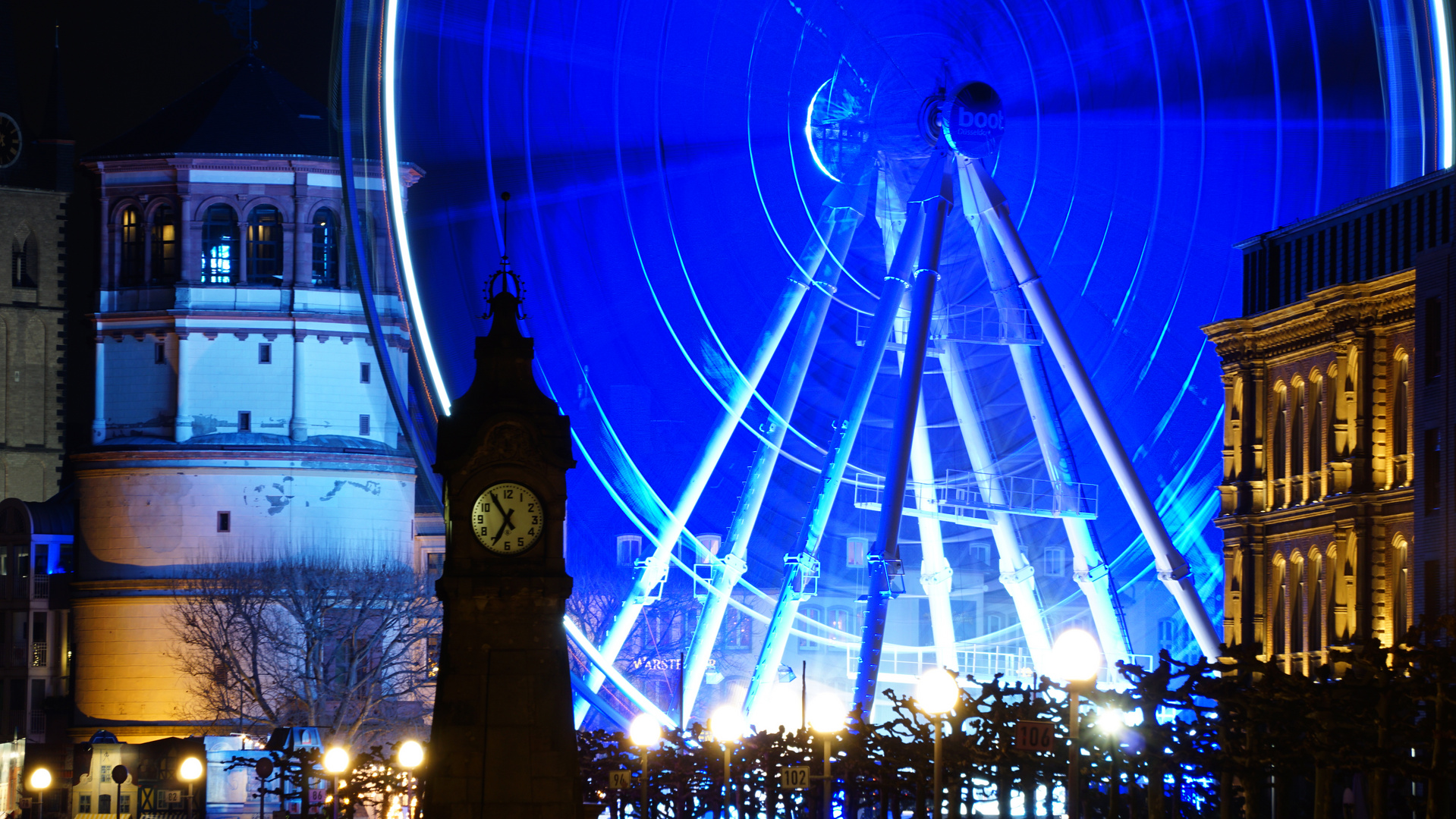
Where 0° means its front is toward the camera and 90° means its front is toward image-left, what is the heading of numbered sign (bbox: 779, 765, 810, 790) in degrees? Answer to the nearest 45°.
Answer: approximately 0°

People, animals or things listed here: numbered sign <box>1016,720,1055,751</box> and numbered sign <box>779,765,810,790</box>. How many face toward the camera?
2

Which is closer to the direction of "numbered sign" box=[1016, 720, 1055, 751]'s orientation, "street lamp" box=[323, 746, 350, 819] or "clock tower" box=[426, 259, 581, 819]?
the clock tower

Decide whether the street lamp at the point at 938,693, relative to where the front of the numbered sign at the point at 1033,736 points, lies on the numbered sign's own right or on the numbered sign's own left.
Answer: on the numbered sign's own right

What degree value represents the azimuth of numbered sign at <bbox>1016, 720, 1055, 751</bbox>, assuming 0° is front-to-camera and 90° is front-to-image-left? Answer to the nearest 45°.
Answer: approximately 0°
